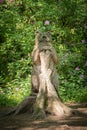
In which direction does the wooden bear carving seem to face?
toward the camera
